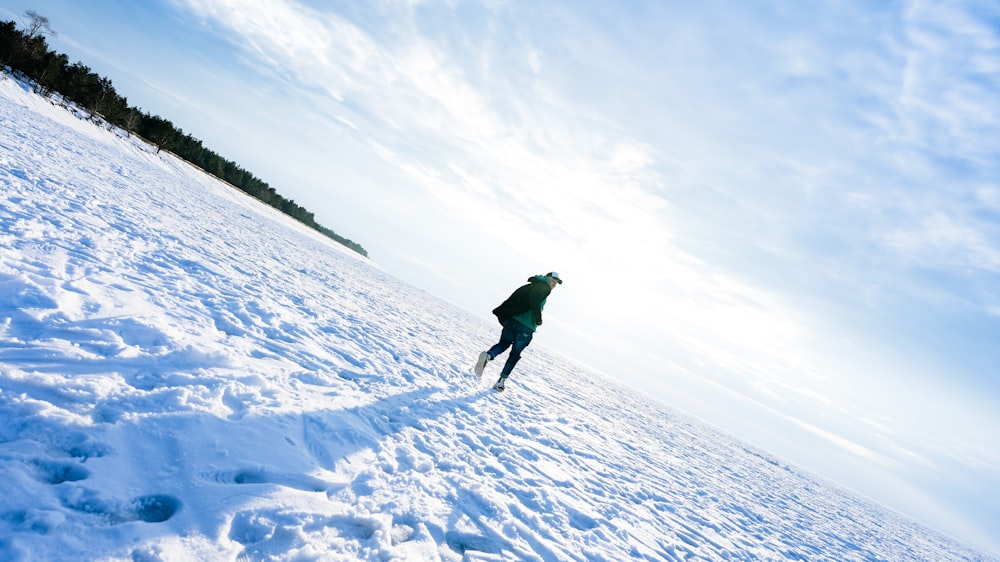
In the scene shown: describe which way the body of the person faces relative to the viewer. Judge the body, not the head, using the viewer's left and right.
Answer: facing away from the viewer and to the right of the viewer
